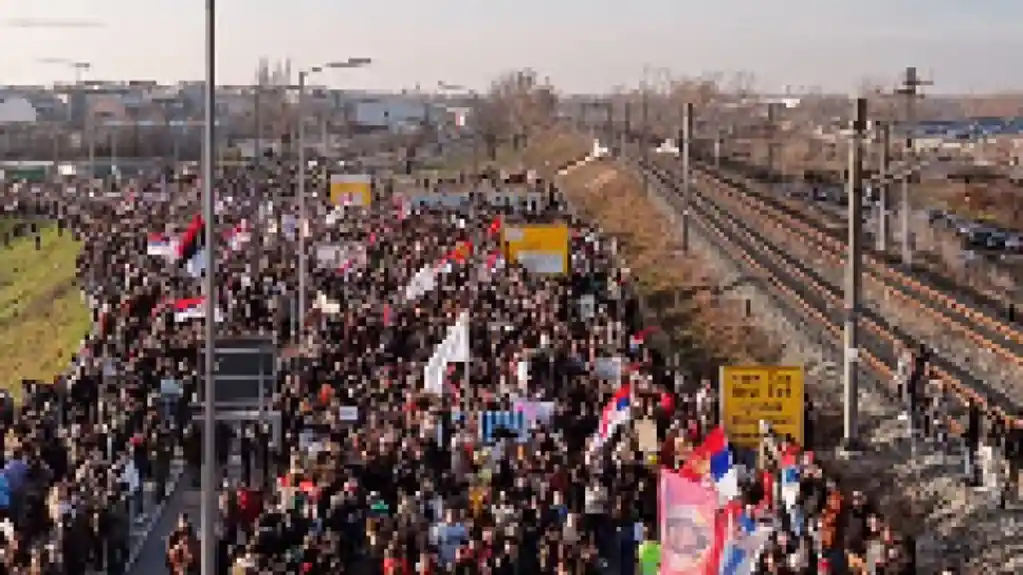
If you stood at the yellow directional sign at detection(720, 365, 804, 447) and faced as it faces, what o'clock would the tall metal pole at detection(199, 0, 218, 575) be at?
The tall metal pole is roughly at 1 o'clock from the yellow directional sign.

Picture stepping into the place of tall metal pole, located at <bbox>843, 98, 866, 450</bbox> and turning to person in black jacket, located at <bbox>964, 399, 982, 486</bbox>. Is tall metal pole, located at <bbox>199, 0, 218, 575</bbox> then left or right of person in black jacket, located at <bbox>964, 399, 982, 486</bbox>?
right

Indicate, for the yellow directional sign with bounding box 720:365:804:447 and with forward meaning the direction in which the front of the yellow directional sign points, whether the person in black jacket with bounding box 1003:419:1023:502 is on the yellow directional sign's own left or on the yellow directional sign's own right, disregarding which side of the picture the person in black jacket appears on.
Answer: on the yellow directional sign's own left

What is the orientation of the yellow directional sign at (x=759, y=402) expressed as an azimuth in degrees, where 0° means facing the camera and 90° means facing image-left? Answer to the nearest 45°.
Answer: approximately 0°

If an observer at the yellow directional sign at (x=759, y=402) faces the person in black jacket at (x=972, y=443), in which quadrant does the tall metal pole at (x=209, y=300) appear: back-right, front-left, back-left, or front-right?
back-right

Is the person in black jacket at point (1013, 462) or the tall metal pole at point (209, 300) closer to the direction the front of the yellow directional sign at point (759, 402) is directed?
the tall metal pole

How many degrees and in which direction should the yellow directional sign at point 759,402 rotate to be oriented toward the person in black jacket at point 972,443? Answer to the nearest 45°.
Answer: approximately 90° to its left
